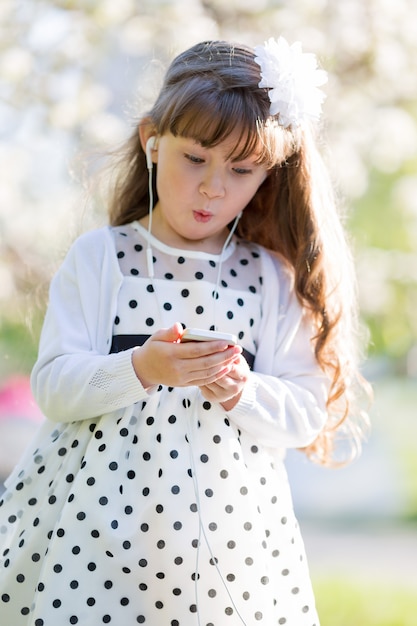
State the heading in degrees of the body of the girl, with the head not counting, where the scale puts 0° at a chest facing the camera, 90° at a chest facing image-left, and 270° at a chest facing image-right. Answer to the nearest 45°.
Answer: approximately 0°
